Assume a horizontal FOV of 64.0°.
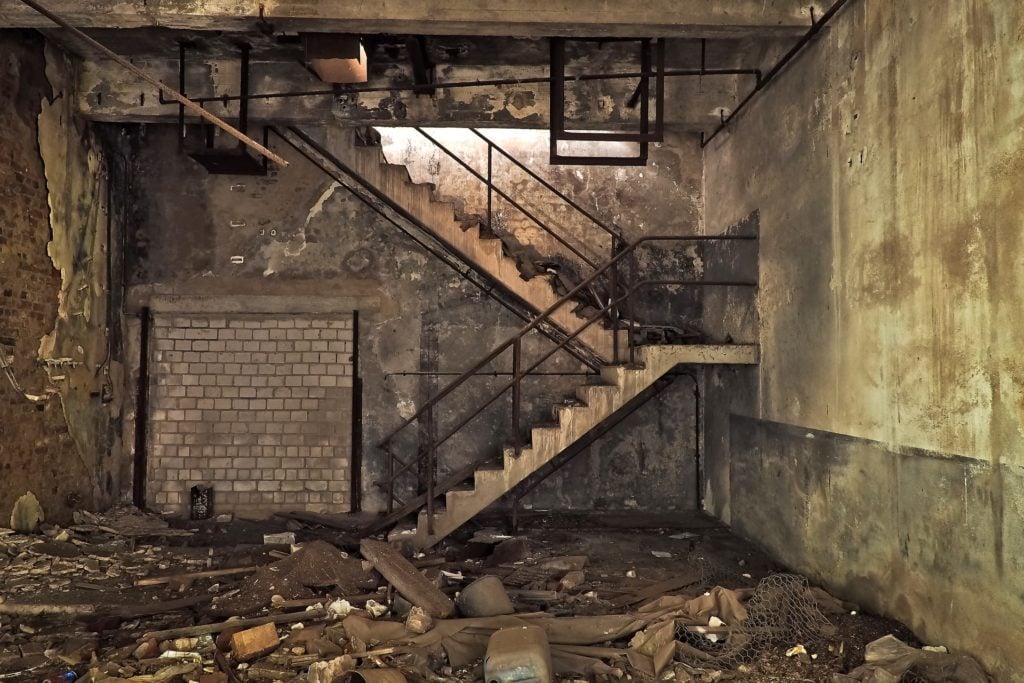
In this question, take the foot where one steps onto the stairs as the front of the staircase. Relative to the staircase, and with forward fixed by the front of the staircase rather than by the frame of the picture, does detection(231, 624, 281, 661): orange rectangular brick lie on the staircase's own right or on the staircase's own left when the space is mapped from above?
on the staircase's own left

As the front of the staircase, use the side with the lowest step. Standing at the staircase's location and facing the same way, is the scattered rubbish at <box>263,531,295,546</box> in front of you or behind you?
in front

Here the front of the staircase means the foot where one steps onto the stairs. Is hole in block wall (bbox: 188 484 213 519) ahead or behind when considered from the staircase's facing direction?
ahead

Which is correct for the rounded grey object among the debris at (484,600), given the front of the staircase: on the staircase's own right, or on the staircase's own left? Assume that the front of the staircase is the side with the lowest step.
on the staircase's own left

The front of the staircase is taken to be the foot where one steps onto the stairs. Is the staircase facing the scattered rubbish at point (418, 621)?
no

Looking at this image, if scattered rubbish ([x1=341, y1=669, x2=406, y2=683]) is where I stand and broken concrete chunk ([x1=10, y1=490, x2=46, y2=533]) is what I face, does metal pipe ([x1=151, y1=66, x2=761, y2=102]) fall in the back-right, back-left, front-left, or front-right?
front-right

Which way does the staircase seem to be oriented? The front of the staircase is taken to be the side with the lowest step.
to the viewer's left

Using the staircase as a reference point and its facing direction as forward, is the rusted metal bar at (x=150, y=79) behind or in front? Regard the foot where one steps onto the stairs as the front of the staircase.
in front

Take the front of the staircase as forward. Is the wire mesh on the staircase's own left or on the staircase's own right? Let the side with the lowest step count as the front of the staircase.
on the staircase's own left

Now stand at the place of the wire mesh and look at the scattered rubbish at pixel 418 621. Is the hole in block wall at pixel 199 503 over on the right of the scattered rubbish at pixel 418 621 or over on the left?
right
